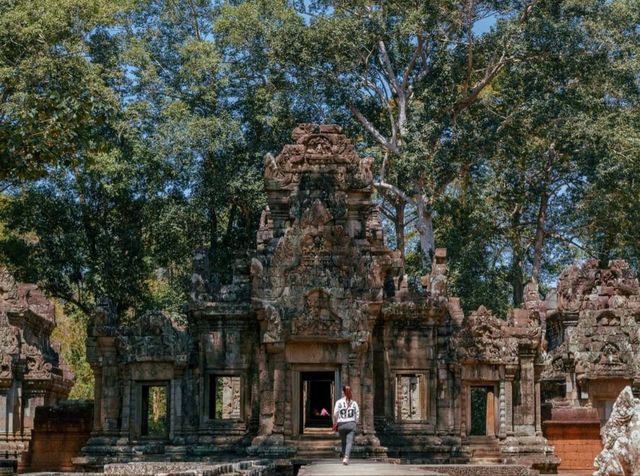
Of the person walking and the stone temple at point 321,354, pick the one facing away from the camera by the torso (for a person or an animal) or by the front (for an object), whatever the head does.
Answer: the person walking

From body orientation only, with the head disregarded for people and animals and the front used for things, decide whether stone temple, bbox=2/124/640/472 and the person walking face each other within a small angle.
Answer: yes

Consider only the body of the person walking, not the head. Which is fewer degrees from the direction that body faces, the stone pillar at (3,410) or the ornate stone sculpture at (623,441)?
the stone pillar

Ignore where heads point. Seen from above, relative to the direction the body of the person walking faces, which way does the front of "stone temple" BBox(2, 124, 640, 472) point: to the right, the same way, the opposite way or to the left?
the opposite way

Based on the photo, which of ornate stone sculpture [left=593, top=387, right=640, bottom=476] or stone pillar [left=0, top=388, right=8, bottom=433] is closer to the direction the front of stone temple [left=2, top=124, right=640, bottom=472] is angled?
the ornate stone sculpture

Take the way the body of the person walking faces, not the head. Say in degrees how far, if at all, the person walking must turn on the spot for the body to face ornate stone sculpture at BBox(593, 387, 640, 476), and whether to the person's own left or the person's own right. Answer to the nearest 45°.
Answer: approximately 180°

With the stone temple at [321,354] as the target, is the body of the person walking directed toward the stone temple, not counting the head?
yes

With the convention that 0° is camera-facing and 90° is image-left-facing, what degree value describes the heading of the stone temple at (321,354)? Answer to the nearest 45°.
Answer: approximately 0°

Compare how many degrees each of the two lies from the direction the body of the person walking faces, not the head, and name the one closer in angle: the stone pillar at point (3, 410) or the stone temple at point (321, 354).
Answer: the stone temple

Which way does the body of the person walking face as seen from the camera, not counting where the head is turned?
away from the camera

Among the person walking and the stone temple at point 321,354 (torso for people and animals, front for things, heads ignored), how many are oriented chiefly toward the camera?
1
